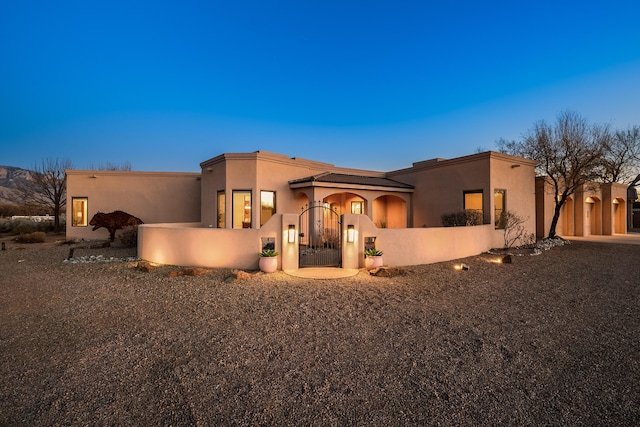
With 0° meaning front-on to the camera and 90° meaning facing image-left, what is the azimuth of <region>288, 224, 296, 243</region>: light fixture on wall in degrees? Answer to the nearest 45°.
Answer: approximately 0°

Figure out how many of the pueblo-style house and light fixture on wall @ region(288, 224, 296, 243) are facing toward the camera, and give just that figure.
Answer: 2

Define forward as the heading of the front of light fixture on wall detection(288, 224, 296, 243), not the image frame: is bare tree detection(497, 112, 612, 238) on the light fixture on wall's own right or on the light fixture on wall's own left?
on the light fixture on wall's own left

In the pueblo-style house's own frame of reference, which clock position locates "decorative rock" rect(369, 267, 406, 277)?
The decorative rock is roughly at 11 o'clock from the pueblo-style house.

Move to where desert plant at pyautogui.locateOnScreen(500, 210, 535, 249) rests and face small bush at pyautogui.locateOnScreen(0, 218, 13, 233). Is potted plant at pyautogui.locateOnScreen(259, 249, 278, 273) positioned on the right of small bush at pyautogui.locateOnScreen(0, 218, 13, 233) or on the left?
left

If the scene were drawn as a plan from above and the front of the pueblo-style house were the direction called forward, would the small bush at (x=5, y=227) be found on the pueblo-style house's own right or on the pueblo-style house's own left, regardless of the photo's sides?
on the pueblo-style house's own right
